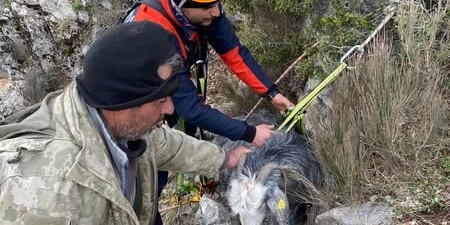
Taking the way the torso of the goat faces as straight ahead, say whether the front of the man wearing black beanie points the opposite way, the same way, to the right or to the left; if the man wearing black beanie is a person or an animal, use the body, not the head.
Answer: to the left

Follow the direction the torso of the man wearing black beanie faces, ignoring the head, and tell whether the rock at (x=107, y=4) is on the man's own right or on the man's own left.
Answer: on the man's own left

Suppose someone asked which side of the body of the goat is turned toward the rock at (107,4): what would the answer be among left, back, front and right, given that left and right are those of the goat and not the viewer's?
right

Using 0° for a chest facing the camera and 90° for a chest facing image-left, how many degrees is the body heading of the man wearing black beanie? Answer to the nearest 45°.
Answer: approximately 315°

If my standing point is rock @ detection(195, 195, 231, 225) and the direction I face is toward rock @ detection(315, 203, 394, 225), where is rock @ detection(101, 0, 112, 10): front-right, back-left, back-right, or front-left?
back-left

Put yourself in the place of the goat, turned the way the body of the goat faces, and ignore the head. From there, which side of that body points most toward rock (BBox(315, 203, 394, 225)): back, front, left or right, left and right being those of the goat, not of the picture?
left

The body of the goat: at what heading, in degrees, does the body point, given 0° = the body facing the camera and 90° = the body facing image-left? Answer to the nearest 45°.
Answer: approximately 45°
